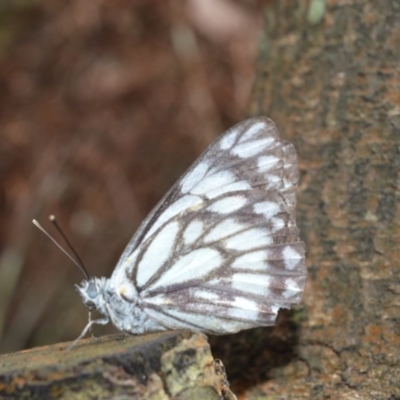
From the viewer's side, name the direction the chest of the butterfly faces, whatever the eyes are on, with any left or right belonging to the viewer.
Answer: facing to the left of the viewer
